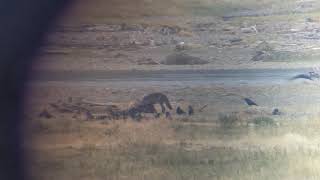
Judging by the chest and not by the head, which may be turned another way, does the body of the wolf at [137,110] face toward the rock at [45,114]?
yes

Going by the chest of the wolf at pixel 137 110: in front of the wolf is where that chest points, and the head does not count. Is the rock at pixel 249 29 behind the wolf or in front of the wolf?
behind

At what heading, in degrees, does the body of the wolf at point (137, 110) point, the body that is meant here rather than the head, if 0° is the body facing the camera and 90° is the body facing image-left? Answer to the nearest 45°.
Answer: approximately 90°
